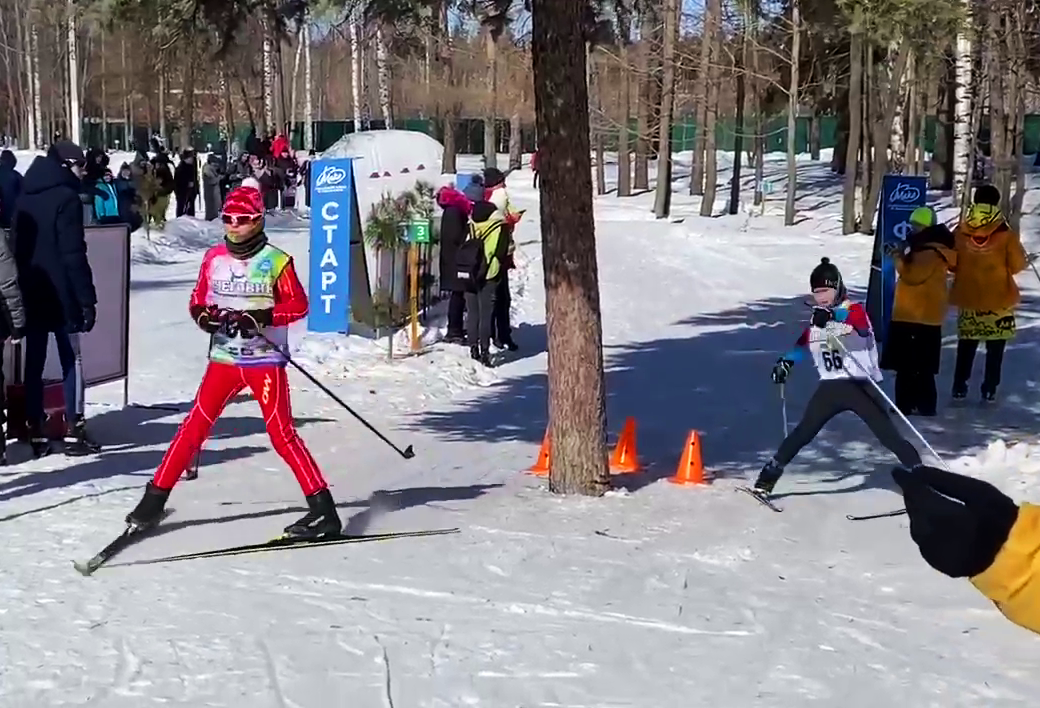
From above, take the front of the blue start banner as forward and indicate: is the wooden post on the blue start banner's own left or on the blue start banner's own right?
on the blue start banner's own left

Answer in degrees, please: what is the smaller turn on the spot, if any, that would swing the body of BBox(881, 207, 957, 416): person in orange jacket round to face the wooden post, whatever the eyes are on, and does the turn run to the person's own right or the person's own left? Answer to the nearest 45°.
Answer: approximately 45° to the person's own left

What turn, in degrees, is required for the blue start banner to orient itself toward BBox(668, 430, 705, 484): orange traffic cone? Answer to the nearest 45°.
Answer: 0° — it already faces it

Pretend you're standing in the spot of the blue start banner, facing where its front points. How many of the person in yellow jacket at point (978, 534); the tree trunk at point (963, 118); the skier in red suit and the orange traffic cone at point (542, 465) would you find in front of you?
3

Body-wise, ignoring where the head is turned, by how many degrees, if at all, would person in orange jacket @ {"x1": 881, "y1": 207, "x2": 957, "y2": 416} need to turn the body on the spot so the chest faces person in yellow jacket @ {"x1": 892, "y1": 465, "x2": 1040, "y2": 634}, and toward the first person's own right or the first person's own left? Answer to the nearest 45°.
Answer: approximately 180°

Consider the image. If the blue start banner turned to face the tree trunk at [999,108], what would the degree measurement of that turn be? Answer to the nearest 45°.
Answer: approximately 135° to its left

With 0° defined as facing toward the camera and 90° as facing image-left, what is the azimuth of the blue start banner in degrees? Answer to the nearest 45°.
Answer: approximately 0°
